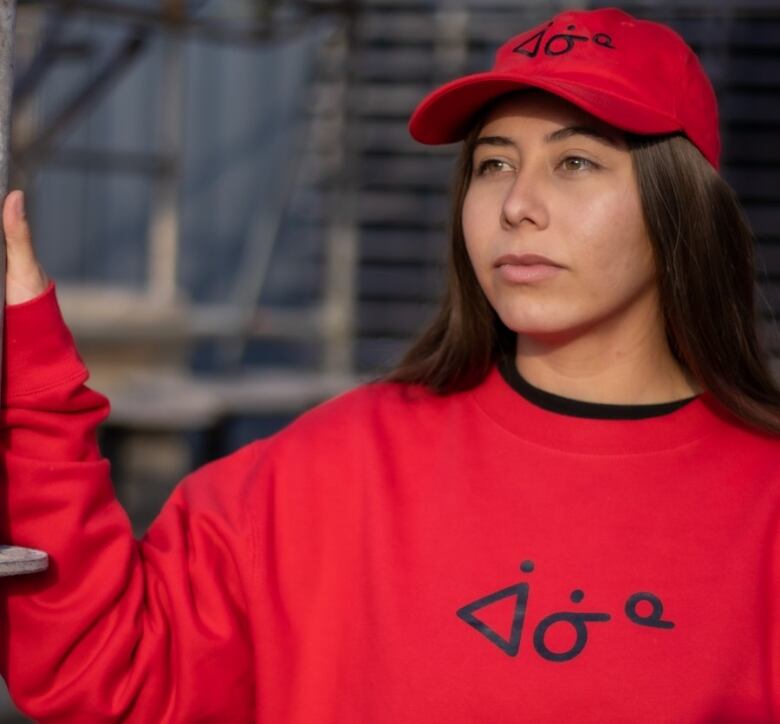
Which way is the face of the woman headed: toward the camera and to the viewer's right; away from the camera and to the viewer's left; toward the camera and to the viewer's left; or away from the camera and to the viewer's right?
toward the camera and to the viewer's left

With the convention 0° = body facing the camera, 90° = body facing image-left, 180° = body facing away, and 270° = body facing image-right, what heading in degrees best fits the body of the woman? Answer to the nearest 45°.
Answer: approximately 0°

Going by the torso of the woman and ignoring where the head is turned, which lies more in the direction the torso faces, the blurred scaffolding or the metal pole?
the metal pole

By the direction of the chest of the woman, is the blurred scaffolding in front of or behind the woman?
behind

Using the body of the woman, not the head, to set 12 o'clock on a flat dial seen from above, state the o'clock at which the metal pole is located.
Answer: The metal pole is roughly at 2 o'clock from the woman.
